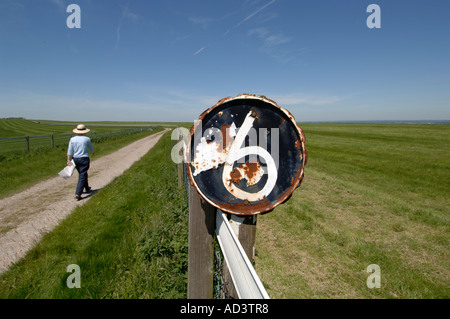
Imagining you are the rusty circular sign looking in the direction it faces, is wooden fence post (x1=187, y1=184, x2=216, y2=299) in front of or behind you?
behind

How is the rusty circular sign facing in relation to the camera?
toward the camera
